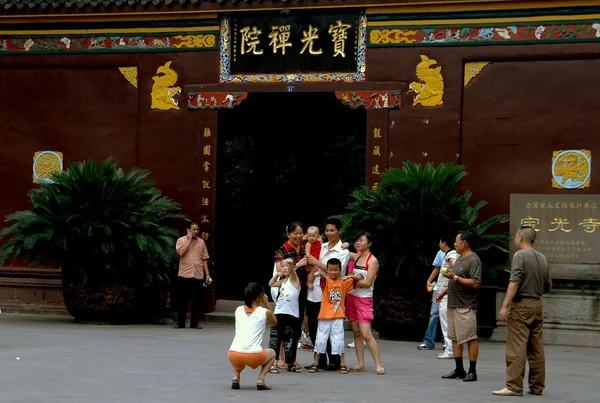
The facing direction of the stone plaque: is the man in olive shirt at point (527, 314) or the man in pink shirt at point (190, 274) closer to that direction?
the man in olive shirt

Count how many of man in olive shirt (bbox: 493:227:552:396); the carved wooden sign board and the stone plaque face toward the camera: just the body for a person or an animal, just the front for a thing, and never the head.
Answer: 2

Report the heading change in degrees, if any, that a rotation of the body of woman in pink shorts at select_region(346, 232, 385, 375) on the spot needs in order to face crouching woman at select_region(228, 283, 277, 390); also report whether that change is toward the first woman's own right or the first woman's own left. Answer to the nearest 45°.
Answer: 0° — they already face them

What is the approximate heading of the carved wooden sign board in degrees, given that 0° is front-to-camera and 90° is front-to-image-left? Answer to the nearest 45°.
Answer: approximately 0°

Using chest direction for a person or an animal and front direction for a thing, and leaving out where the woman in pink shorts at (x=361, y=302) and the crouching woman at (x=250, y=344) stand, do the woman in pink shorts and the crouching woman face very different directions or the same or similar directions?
very different directions

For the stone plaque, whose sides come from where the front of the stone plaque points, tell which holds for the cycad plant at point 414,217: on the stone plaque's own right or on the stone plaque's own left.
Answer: on the stone plaque's own right
